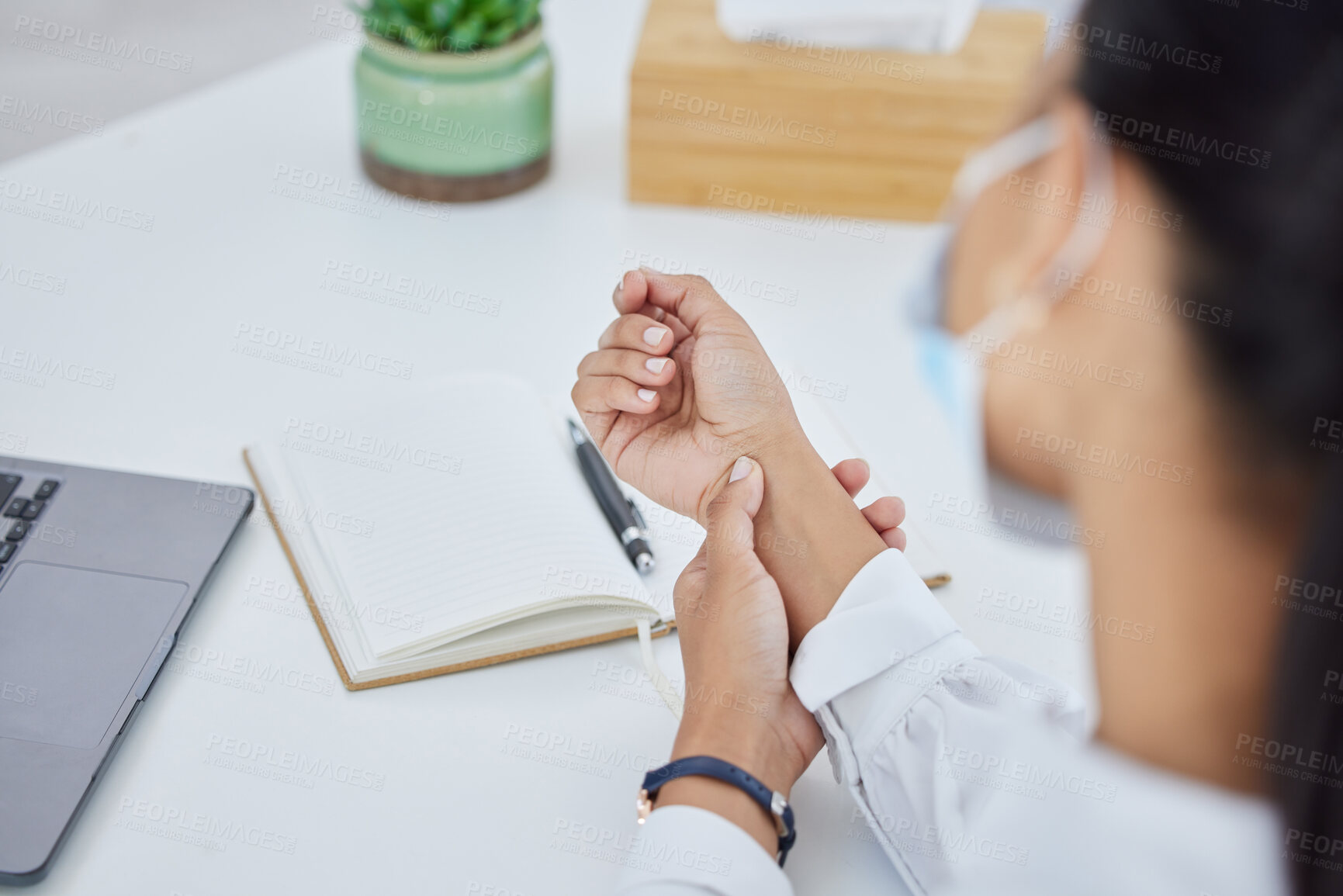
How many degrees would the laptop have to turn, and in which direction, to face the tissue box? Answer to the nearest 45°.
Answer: approximately 45° to its left

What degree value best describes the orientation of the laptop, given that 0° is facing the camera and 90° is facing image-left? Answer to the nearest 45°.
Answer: approximately 270°

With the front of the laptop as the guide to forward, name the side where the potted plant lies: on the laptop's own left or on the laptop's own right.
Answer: on the laptop's own left

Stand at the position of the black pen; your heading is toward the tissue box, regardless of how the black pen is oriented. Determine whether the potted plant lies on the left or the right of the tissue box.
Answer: left
